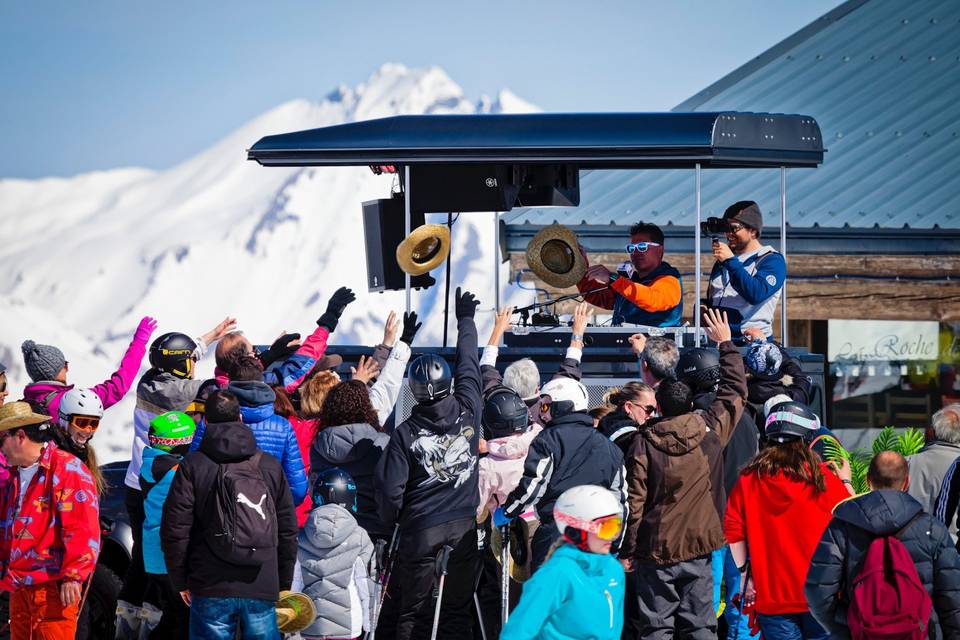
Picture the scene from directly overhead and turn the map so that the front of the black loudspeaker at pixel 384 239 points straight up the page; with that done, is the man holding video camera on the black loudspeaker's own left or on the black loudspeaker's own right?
on the black loudspeaker's own left

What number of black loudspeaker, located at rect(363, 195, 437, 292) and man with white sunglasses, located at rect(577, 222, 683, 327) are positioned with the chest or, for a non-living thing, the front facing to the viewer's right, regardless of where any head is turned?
0

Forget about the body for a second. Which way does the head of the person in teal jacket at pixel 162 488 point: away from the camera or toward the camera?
away from the camera

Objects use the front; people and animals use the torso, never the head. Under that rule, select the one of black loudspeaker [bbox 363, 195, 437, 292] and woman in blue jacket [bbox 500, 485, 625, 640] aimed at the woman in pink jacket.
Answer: the black loudspeaker

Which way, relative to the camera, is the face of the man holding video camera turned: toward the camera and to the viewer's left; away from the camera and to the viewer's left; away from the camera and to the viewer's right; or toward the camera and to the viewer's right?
toward the camera and to the viewer's left

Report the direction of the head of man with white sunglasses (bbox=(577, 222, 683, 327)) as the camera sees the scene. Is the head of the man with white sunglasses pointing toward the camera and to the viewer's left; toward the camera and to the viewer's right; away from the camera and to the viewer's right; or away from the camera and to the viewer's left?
toward the camera and to the viewer's left

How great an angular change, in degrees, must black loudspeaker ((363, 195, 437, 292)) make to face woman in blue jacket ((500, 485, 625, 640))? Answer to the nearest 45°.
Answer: approximately 45° to its left

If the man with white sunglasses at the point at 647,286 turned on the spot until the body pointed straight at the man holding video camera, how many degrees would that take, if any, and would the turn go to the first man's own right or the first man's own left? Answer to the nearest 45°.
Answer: approximately 90° to the first man's own left
